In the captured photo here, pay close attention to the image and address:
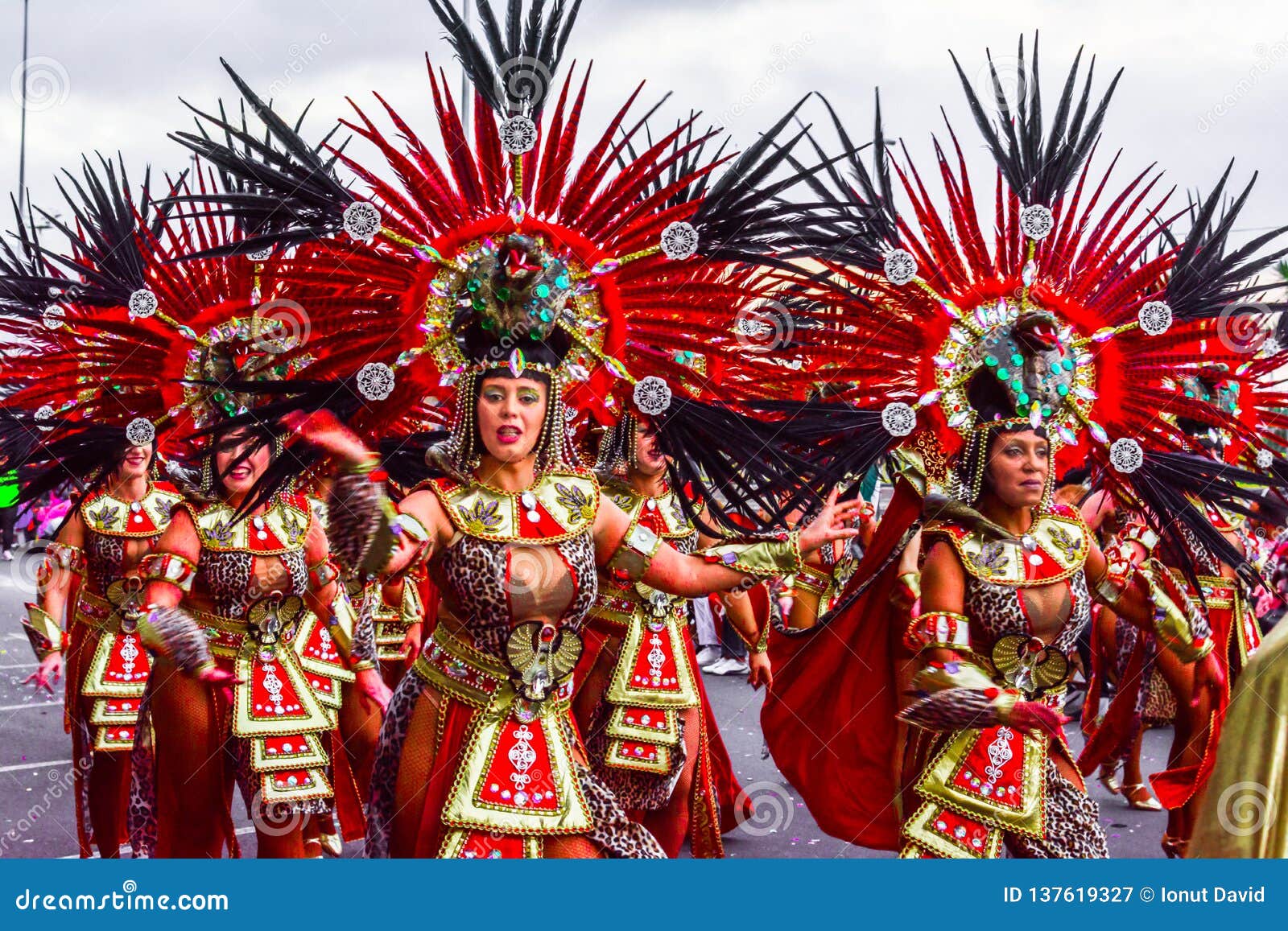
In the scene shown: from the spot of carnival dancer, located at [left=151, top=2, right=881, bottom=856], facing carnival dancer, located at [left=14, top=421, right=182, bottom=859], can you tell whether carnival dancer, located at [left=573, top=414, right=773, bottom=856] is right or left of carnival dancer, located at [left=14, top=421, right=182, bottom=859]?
right

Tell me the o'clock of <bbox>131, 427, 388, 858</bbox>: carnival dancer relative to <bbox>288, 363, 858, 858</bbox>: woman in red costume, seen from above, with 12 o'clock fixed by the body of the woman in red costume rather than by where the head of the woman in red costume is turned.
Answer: The carnival dancer is roughly at 5 o'clock from the woman in red costume.

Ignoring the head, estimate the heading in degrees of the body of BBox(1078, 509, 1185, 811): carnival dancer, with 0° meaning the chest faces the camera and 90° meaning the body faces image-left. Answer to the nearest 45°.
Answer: approximately 315°

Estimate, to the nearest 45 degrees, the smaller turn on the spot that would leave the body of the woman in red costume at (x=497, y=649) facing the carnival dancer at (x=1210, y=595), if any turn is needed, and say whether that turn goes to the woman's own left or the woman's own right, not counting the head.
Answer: approximately 135° to the woman's own left

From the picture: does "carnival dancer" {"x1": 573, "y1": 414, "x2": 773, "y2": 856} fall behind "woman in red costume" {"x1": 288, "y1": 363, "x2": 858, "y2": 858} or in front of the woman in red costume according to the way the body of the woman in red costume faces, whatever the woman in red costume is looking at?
behind

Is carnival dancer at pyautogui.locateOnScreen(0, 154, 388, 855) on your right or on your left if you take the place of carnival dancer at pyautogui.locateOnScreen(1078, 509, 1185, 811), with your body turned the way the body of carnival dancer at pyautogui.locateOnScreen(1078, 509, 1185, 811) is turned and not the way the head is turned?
on your right

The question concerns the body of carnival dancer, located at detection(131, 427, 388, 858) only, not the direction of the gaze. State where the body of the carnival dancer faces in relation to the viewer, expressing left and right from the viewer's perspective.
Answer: facing the viewer and to the right of the viewer
